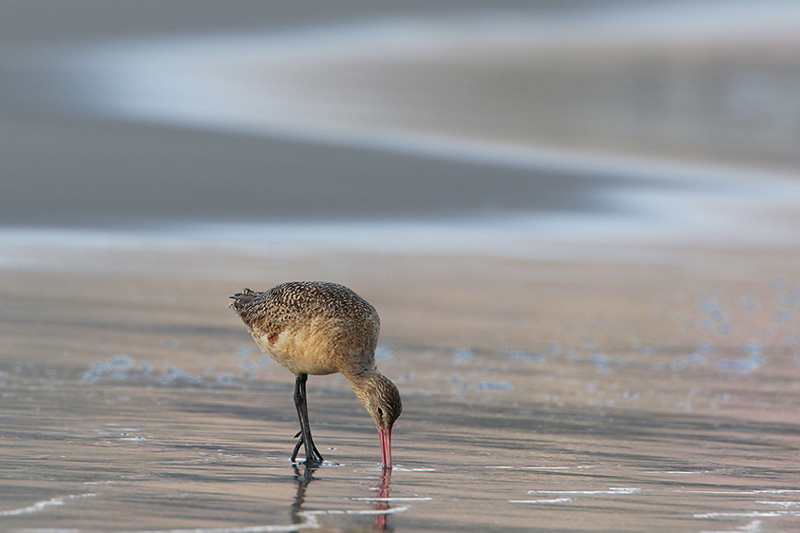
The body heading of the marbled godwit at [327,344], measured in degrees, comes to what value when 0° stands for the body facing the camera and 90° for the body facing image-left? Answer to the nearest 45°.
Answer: approximately 270°
